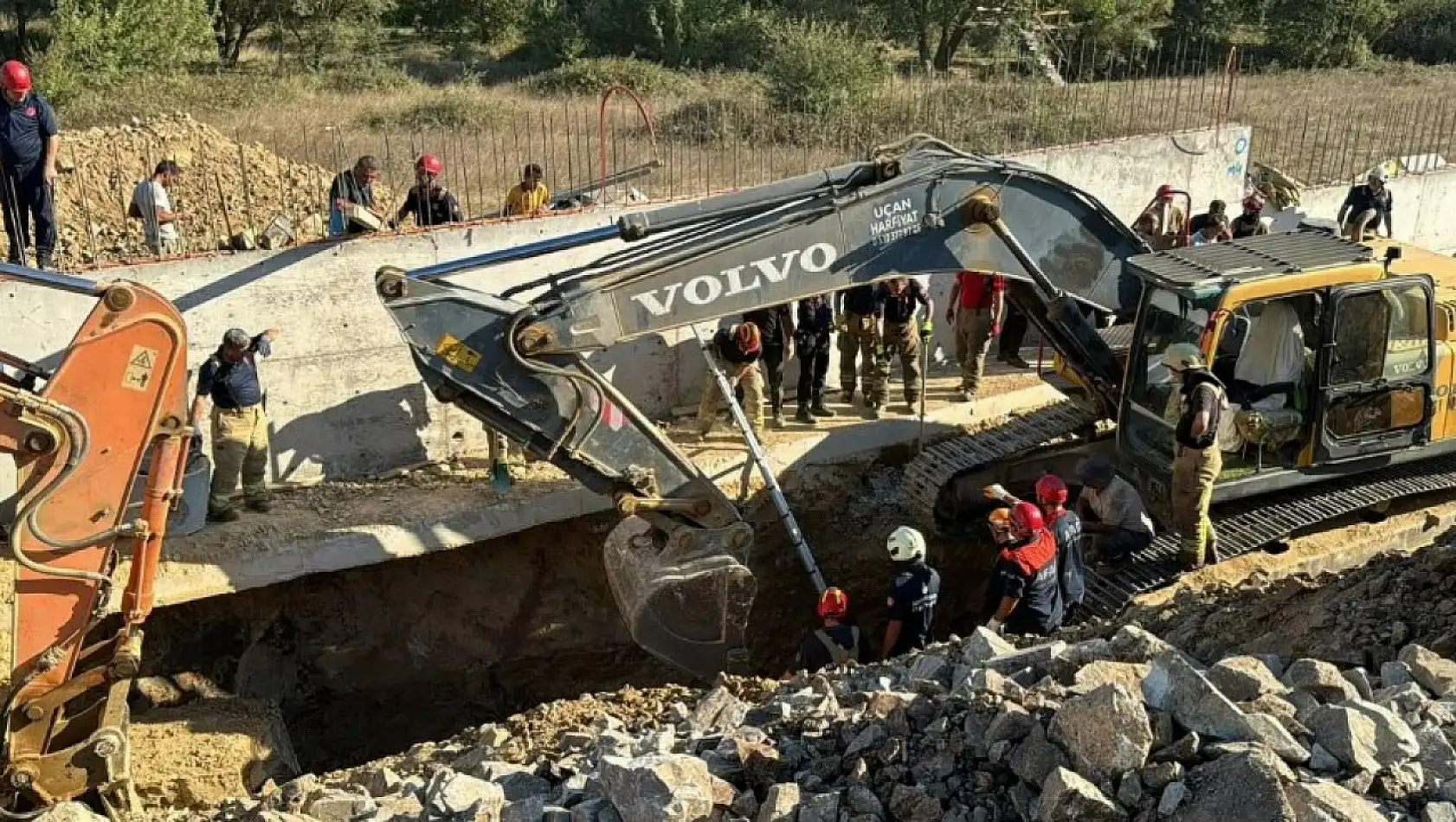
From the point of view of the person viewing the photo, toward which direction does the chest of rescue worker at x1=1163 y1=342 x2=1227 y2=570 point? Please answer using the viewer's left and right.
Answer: facing to the left of the viewer

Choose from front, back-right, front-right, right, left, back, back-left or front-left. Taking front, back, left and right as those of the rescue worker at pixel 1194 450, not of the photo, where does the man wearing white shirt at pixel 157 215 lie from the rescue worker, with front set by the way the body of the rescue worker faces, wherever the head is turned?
front

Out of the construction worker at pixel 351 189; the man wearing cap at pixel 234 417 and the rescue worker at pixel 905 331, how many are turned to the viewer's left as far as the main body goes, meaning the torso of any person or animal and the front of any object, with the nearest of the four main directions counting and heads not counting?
0

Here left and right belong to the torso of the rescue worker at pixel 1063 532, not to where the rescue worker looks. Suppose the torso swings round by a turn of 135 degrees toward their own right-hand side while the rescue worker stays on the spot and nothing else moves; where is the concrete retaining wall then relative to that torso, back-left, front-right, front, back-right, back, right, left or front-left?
back-left

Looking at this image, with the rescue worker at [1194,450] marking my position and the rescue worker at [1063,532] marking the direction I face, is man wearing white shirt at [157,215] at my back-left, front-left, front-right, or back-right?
front-right

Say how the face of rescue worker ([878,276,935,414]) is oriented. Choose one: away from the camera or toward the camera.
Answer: toward the camera

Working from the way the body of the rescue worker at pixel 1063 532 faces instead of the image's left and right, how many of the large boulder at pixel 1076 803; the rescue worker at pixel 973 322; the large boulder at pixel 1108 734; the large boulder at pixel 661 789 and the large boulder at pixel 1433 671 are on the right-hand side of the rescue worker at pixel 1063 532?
1

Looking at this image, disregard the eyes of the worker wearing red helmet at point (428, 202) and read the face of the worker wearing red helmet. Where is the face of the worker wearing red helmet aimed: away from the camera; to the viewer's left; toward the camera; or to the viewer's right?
toward the camera

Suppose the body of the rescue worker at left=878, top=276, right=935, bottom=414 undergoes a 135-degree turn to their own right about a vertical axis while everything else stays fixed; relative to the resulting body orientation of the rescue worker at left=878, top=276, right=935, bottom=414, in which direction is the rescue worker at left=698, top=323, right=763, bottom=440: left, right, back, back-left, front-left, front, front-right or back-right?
left

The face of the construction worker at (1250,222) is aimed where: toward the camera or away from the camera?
toward the camera

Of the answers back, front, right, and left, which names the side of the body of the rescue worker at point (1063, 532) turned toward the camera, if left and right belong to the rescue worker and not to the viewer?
left

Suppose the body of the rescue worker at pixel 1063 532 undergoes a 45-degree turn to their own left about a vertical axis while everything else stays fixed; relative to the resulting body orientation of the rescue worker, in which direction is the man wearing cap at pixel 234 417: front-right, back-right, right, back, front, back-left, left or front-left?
front-right

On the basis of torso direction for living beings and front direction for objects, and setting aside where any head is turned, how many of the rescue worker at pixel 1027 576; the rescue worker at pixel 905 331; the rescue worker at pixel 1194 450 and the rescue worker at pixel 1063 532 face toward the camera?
1

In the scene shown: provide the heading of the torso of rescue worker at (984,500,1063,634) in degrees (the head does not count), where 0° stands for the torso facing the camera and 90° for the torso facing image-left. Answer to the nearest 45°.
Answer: approximately 135°

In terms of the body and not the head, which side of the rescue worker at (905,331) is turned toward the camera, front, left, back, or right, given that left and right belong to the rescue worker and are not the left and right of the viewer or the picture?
front

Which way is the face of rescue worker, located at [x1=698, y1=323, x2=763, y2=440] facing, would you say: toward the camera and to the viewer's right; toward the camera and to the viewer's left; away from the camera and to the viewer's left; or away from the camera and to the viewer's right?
toward the camera and to the viewer's right
